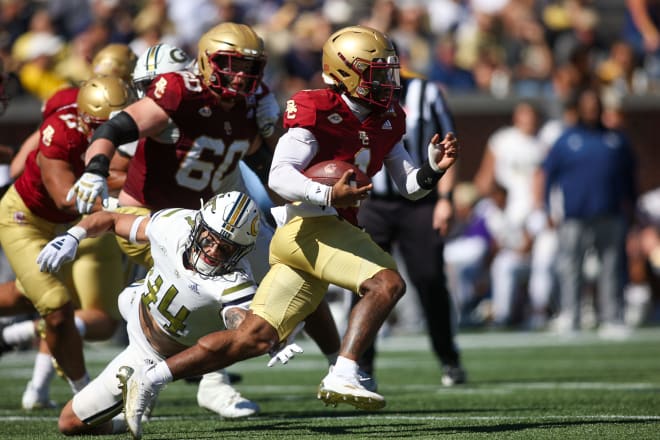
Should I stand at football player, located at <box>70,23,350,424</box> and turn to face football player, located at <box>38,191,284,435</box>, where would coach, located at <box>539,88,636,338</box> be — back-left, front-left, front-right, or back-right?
back-left

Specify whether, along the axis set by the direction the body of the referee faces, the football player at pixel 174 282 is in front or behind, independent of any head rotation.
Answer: in front

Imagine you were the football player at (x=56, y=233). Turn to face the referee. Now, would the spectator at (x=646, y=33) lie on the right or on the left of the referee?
left

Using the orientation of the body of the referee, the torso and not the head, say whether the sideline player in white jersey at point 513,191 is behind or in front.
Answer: behind

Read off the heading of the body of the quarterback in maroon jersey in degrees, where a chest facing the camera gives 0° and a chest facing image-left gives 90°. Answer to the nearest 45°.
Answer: approximately 315°

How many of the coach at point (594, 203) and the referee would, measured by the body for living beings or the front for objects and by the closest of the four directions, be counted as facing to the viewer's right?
0

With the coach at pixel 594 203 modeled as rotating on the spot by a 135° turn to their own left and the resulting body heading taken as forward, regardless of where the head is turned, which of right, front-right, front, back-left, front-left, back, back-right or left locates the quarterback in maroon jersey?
back-right

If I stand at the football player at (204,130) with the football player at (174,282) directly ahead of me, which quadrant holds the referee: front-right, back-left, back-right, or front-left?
back-left
